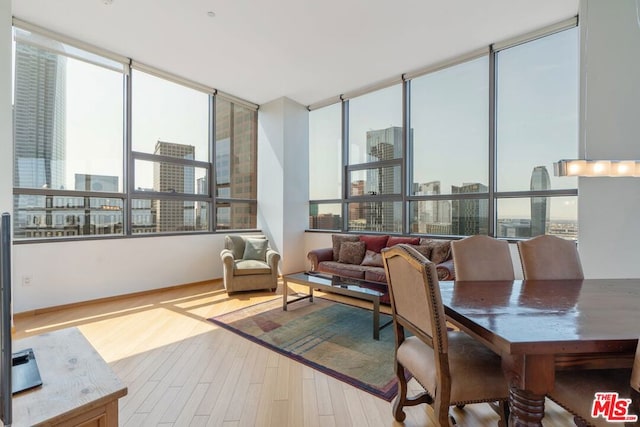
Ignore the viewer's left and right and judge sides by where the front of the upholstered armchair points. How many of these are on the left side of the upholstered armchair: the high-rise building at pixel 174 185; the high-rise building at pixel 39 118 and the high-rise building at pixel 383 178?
1

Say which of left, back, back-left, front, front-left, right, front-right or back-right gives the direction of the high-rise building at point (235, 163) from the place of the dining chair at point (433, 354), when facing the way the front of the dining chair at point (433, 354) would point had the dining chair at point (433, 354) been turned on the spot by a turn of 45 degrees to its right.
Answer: back-left

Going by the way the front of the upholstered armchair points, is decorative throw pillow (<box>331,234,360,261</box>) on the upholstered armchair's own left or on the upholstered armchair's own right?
on the upholstered armchair's own left

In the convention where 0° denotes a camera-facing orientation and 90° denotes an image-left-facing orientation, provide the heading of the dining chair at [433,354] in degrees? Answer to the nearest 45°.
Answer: approximately 225°

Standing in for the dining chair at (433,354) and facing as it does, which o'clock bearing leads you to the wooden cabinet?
The wooden cabinet is roughly at 6 o'clock from the dining chair.

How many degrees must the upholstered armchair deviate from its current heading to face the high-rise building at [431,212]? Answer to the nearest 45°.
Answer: approximately 90° to its left

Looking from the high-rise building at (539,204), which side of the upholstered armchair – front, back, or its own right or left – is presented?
left

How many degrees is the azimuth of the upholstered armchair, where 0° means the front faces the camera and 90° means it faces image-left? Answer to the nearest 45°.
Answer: approximately 0°

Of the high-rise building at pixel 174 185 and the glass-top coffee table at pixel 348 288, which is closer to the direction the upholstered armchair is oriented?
the glass-top coffee table

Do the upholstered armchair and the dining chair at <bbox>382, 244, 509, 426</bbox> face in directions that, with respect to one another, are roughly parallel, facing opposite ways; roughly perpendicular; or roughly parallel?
roughly perpendicular

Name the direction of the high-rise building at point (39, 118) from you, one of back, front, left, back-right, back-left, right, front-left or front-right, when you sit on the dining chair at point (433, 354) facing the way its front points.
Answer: back-left

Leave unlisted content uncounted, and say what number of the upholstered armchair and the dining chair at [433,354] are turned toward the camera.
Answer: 1

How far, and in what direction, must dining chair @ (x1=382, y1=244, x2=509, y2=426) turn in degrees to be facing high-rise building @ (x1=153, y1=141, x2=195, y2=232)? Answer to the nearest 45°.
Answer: approximately 90° to its left

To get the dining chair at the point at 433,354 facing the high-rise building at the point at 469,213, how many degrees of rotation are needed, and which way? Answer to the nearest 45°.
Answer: approximately 45° to its left
